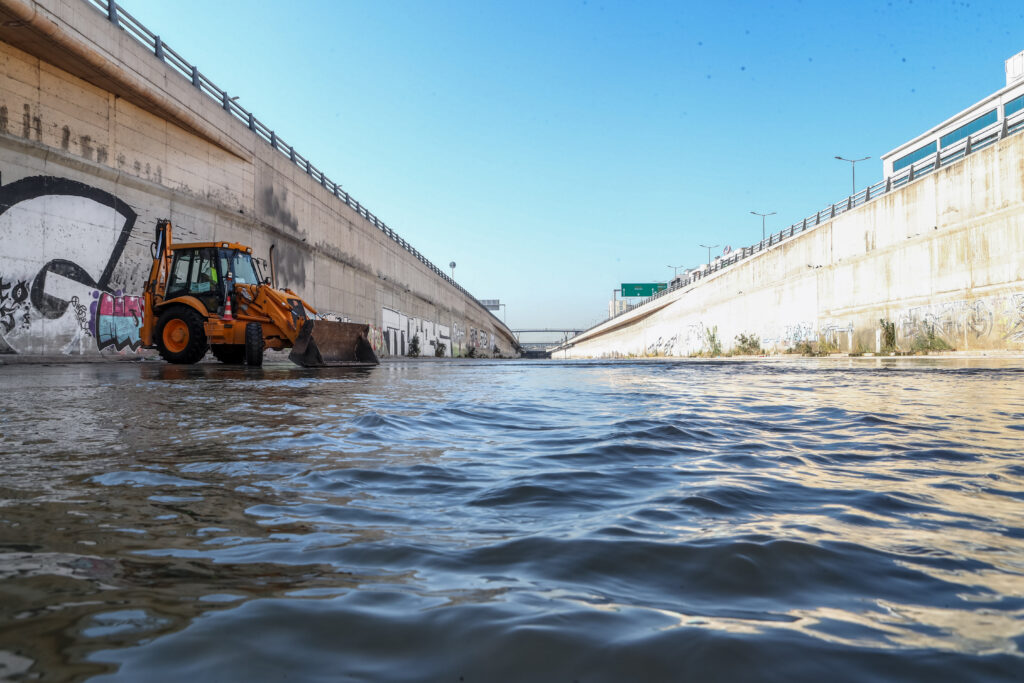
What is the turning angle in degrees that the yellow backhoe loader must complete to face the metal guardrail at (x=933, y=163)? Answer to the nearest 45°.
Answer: approximately 45° to its left

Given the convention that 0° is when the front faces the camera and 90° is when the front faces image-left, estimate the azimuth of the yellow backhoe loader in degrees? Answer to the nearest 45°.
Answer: approximately 315°
